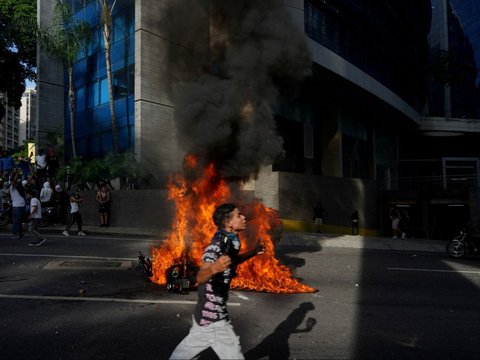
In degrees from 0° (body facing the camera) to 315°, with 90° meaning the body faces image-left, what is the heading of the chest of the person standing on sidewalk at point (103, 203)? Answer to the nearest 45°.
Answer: approximately 0°

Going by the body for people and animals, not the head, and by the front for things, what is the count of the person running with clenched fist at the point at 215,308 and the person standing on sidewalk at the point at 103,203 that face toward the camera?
1

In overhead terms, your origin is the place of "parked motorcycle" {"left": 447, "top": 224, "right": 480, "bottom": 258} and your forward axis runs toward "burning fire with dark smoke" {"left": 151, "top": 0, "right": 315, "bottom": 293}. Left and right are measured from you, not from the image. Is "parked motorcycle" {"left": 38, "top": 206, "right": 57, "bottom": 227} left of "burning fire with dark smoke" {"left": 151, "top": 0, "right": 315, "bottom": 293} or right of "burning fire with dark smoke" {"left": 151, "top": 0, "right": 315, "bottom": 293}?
right

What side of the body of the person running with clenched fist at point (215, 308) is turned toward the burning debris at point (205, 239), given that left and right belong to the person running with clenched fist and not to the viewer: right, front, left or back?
left

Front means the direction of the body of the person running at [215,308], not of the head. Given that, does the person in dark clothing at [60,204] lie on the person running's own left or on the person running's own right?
on the person running's own left

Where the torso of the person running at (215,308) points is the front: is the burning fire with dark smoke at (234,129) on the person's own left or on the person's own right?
on the person's own left
